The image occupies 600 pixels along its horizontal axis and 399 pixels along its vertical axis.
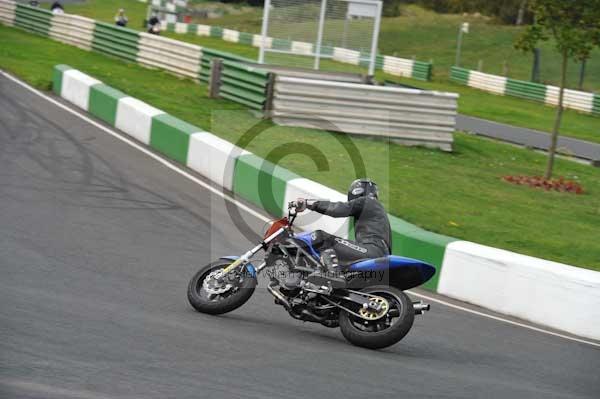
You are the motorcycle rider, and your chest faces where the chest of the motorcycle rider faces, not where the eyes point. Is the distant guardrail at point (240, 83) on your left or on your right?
on your right

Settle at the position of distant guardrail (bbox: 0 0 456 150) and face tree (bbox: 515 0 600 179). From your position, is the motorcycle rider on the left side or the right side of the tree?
right

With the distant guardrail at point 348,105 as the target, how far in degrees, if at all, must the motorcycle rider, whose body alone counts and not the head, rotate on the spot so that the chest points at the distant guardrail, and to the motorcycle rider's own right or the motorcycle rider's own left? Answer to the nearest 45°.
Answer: approximately 90° to the motorcycle rider's own right

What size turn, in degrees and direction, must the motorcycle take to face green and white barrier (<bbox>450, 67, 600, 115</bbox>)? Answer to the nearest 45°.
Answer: approximately 90° to its right

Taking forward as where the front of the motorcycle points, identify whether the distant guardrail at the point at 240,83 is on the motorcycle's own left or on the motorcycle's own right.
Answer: on the motorcycle's own right

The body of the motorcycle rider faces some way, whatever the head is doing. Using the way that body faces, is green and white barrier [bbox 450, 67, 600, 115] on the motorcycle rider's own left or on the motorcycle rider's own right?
on the motorcycle rider's own right

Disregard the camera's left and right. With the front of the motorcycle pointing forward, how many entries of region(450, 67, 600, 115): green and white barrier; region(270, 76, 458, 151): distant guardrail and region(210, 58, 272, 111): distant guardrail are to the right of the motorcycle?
3

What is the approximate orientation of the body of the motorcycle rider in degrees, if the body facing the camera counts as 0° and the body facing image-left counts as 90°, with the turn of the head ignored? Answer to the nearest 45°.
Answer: approximately 90°

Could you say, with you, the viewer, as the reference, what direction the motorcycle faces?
facing to the left of the viewer

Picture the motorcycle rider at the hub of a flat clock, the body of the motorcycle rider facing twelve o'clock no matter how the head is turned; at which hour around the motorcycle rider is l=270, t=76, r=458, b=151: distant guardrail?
The distant guardrail is roughly at 3 o'clock from the motorcycle rider.

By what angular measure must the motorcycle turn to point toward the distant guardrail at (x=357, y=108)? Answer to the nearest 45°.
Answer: approximately 90° to its right
